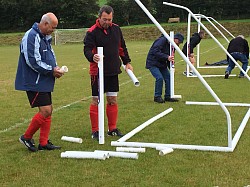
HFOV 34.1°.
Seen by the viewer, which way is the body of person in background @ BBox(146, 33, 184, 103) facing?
to the viewer's right

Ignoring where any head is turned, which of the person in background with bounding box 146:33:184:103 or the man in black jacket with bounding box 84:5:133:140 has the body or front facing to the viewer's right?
the person in background

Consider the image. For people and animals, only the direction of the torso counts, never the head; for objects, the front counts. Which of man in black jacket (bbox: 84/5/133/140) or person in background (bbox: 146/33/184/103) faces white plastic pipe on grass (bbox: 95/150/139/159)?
the man in black jacket

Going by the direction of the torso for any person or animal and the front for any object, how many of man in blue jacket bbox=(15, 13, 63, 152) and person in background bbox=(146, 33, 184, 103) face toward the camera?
0

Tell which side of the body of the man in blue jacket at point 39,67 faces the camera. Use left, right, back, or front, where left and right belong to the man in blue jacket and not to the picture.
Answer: right

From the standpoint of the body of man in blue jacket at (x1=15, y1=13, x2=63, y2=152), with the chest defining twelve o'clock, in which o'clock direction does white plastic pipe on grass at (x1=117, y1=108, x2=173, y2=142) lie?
The white plastic pipe on grass is roughly at 11 o'clock from the man in blue jacket.

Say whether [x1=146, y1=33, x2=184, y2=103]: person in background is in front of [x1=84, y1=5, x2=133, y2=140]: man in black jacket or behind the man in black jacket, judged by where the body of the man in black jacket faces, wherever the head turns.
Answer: behind

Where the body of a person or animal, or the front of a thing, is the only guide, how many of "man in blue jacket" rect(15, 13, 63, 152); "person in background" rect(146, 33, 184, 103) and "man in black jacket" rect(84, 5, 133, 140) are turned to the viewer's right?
2

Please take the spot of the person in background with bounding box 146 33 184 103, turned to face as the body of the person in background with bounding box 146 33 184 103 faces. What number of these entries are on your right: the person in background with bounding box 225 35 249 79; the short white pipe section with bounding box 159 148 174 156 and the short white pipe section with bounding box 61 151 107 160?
2

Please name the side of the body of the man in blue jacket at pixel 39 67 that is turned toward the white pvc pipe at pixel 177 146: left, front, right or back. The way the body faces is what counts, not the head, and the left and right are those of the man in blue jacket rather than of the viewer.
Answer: front

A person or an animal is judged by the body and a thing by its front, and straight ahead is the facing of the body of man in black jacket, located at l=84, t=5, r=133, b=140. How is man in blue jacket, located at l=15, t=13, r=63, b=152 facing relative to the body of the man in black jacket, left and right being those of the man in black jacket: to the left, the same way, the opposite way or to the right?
to the left

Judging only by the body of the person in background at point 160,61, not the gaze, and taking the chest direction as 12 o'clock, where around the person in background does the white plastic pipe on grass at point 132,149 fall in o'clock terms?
The white plastic pipe on grass is roughly at 3 o'clock from the person in background.
